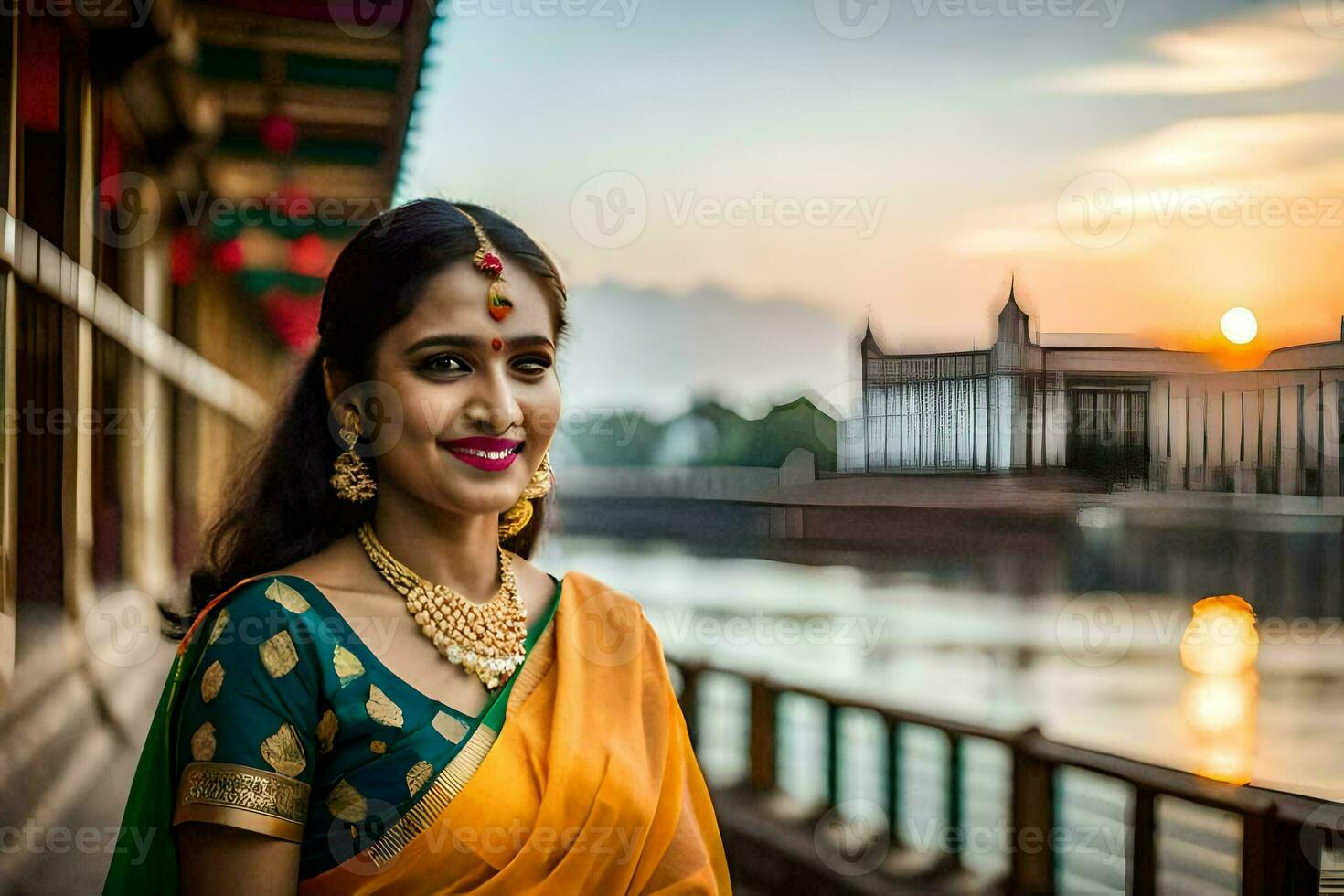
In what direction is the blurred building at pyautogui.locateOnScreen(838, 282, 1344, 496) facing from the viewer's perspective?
toward the camera

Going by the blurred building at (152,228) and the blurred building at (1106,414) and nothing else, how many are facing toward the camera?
1

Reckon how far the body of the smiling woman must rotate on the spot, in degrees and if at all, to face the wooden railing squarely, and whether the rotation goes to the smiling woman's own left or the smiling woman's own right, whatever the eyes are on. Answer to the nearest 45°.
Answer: approximately 90° to the smiling woman's own left

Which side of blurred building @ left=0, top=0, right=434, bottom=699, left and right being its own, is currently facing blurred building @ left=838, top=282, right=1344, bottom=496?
left

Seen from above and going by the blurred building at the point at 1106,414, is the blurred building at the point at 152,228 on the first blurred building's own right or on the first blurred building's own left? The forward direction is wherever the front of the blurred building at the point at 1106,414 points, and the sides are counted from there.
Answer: on the first blurred building's own right

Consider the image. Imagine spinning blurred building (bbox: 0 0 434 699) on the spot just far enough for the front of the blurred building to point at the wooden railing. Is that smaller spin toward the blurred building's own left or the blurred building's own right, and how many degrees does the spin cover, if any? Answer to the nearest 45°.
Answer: approximately 45° to the blurred building's own right

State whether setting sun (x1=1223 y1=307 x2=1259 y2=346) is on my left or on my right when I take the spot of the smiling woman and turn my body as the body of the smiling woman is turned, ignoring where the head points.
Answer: on my left

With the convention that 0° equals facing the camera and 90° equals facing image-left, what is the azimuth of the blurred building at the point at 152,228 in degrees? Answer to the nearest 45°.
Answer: approximately 270°

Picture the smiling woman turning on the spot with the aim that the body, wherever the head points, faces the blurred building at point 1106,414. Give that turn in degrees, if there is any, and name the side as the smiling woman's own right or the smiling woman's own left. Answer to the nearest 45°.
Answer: approximately 90° to the smiling woman's own left

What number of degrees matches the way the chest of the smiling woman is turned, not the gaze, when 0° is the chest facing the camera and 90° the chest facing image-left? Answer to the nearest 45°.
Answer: approximately 315°
